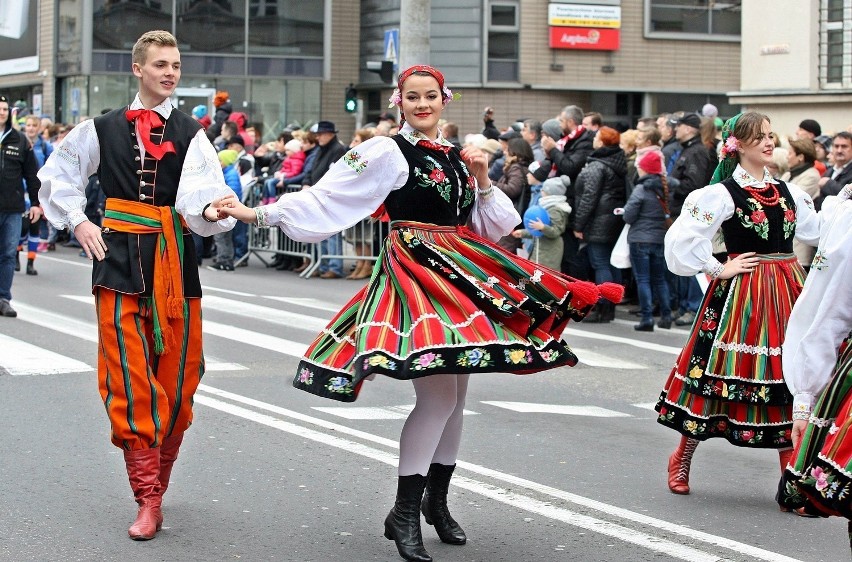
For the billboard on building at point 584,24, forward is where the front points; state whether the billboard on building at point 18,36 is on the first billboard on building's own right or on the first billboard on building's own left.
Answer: on the first billboard on building's own right

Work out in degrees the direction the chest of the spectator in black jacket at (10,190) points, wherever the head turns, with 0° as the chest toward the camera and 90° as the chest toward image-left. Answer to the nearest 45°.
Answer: approximately 0°

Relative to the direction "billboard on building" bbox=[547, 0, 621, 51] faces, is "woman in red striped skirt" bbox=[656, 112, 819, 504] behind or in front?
in front

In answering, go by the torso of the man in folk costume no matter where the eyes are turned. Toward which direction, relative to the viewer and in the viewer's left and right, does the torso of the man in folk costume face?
facing the viewer

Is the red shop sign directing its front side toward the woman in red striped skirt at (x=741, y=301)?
yes

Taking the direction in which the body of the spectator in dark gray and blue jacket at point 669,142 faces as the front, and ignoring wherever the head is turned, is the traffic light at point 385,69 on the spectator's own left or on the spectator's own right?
on the spectator's own right

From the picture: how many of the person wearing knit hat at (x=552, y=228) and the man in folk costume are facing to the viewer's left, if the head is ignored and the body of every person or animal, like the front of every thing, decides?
1

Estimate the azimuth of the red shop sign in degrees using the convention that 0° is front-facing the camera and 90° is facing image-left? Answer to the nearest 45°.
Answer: approximately 0°

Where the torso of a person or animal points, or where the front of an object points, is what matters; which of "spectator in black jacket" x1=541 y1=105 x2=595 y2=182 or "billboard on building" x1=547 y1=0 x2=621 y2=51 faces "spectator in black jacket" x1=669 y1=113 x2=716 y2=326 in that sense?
the billboard on building

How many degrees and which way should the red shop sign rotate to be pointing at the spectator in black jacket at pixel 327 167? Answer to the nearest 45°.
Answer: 0° — it already faces them

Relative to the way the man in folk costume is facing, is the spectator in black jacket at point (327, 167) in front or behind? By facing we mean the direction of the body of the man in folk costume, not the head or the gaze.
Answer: behind

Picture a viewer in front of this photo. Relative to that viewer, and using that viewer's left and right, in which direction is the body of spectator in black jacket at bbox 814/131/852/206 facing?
facing the viewer and to the left of the viewer
